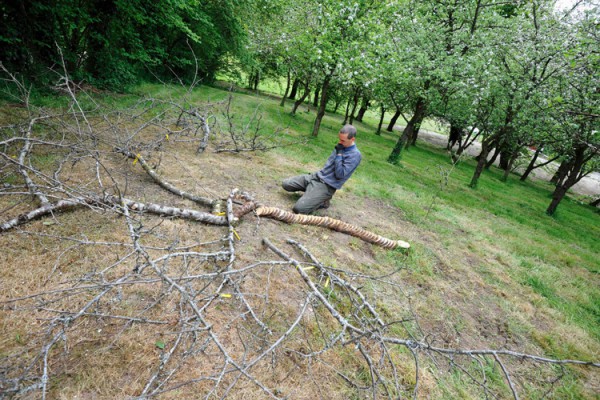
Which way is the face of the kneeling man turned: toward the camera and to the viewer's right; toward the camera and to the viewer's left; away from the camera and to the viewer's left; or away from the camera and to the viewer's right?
toward the camera and to the viewer's left

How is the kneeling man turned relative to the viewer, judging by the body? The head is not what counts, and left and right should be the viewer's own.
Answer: facing the viewer and to the left of the viewer
